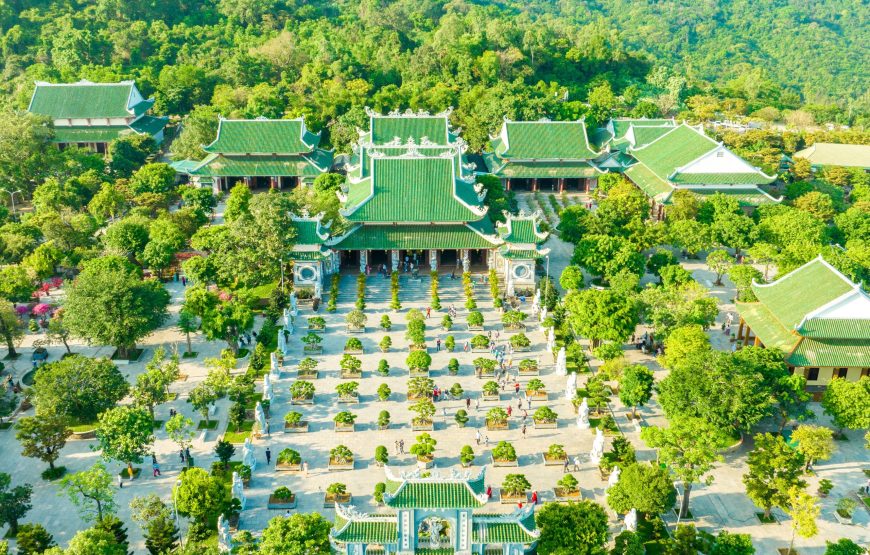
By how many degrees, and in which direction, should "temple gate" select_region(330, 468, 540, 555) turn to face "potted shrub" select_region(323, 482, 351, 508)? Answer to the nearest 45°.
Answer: approximately 135° to its right

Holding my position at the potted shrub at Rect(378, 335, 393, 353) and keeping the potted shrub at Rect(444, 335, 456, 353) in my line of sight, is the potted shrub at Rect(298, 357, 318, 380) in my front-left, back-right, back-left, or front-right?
back-right

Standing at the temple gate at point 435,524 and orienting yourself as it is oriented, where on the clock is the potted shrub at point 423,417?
The potted shrub is roughly at 6 o'clock from the temple gate.

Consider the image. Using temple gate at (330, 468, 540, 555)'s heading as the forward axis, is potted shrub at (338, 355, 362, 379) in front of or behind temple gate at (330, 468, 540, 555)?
behind

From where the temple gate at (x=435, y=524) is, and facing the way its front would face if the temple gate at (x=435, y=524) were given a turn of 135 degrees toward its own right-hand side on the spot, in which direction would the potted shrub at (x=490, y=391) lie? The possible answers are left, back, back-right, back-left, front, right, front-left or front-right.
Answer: front-right

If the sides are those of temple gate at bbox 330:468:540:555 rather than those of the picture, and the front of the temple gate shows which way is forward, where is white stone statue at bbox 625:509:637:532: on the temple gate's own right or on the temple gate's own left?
on the temple gate's own left

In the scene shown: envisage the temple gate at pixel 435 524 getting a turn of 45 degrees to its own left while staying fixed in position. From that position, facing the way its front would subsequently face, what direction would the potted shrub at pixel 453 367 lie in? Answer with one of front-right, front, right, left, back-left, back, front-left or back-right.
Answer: back-left

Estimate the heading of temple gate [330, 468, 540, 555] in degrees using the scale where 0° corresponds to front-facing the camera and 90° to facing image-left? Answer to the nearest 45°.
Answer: approximately 0°

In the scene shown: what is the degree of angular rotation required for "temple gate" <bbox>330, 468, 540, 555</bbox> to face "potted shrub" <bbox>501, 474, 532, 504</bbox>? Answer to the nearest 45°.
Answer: approximately 135° to its left

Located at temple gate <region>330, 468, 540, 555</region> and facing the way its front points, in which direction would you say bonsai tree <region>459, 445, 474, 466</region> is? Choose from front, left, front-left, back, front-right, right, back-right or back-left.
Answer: back

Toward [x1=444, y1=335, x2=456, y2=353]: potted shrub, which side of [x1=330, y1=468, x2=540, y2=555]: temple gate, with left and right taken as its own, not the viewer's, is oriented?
back
